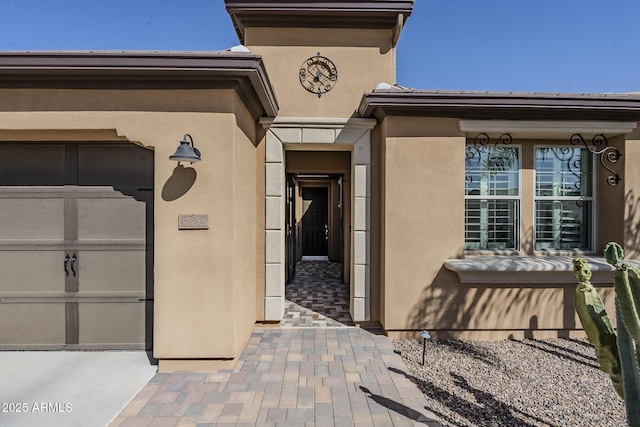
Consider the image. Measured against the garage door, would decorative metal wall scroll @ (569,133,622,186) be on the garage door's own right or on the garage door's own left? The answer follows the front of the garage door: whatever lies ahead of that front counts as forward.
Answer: on the garage door's own left

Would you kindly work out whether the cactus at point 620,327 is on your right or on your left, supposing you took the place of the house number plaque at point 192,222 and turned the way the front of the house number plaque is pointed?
on your left

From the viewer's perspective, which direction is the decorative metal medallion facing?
toward the camera

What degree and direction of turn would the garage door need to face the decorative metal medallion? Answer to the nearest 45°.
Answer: approximately 90° to its left

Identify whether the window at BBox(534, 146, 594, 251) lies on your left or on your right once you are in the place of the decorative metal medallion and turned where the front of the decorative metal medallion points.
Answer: on your left

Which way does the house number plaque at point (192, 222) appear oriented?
toward the camera

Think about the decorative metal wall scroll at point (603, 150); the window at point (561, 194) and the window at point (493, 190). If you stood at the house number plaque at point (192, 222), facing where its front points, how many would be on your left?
3

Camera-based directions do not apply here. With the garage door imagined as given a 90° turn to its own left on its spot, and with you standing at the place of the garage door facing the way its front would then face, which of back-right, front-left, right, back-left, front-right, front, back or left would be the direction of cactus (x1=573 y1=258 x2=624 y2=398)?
front-right

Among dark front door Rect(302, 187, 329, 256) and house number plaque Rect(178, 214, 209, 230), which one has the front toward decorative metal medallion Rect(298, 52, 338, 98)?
the dark front door
